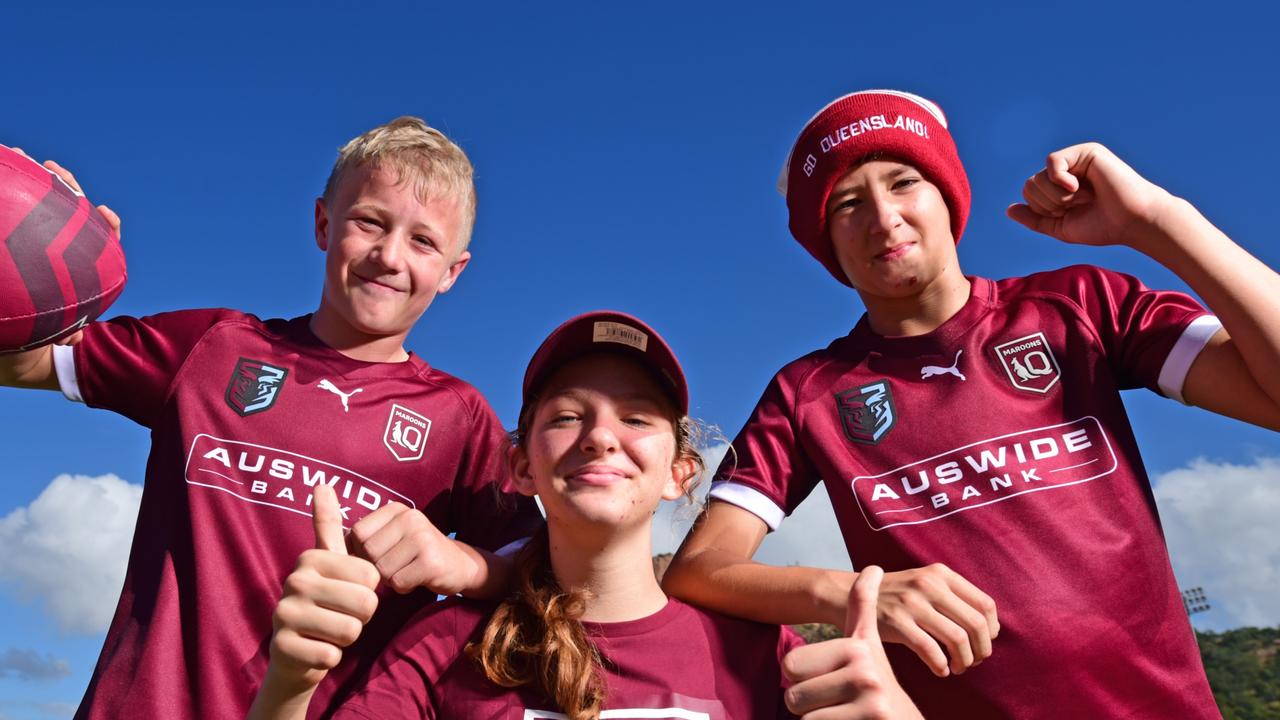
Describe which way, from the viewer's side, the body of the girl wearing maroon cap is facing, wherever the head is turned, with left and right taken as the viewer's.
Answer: facing the viewer

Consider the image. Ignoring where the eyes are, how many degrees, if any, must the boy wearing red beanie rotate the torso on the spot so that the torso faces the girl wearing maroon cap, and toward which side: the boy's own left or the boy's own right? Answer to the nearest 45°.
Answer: approximately 45° to the boy's own right

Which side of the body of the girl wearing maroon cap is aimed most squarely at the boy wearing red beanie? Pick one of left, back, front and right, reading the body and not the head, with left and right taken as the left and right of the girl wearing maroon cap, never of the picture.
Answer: left

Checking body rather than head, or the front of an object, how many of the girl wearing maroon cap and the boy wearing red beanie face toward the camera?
2

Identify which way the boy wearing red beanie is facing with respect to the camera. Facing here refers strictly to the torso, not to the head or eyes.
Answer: toward the camera

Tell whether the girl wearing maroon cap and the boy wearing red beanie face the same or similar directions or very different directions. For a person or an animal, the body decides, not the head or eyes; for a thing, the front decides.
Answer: same or similar directions

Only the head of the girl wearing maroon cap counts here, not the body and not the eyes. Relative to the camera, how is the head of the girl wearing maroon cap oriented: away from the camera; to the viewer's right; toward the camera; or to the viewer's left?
toward the camera
